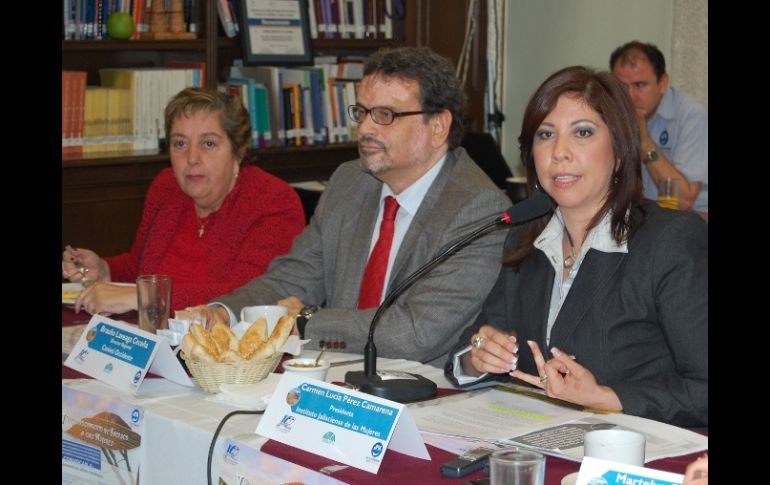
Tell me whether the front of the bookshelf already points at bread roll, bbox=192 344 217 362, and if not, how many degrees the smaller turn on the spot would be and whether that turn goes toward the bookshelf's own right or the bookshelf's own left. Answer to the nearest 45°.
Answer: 0° — it already faces it

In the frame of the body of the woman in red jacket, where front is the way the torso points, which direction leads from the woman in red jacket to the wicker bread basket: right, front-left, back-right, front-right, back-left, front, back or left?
front-left

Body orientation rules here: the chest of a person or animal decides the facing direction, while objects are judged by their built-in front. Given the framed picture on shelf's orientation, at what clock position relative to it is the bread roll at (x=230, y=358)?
The bread roll is roughly at 12 o'clock from the framed picture on shelf.

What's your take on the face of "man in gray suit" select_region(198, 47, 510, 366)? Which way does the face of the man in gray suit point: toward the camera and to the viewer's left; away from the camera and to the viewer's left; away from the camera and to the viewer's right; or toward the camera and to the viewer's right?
toward the camera and to the viewer's left

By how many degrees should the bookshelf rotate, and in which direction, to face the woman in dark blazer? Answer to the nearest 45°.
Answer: approximately 45° to its left

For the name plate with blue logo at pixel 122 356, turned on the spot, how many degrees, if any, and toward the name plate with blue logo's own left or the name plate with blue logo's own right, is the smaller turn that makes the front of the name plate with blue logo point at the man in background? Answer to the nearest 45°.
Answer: approximately 180°

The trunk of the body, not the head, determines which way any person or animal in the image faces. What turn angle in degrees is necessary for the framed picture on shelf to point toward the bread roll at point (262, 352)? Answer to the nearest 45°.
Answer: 0° — it already faces it

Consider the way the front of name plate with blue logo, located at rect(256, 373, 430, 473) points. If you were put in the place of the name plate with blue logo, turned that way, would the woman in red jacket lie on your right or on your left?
on your right

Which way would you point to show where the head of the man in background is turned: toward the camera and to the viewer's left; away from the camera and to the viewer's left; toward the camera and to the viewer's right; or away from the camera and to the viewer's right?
toward the camera and to the viewer's left

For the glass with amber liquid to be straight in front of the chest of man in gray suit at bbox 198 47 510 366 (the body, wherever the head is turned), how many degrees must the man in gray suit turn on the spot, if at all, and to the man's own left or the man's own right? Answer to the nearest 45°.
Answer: approximately 180°

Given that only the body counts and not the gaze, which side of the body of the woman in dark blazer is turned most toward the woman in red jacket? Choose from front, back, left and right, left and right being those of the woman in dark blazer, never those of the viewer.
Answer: right

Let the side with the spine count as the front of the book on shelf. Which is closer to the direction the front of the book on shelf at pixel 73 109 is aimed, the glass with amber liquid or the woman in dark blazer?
the woman in dark blazer
